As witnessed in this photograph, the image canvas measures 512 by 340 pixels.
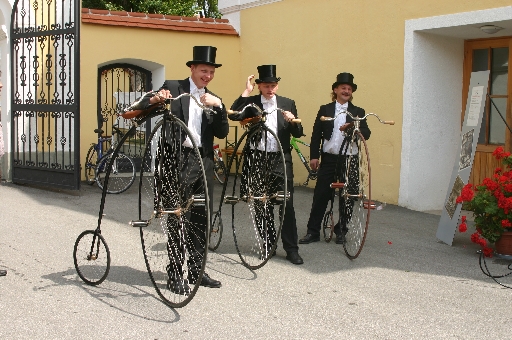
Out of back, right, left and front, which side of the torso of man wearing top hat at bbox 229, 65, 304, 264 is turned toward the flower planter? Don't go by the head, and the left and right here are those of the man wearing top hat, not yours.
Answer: left

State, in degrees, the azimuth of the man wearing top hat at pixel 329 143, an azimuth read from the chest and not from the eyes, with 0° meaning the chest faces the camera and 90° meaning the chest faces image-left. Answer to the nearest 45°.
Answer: approximately 0°

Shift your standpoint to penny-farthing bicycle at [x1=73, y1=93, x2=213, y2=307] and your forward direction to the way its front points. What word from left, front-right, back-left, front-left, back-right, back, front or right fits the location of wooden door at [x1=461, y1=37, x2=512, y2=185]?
left

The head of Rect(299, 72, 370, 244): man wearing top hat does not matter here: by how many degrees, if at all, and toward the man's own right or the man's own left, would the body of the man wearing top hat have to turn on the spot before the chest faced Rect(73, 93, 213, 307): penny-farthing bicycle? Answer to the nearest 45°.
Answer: approximately 45° to the man's own right

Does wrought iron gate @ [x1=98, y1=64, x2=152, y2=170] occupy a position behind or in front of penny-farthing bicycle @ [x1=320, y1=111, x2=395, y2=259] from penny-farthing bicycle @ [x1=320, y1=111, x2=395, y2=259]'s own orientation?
behind

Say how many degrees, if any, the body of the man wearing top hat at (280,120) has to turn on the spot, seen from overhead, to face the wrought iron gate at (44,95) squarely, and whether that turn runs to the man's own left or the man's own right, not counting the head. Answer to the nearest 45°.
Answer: approximately 135° to the man's own right

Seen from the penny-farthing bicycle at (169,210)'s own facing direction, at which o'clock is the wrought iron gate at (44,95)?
The wrought iron gate is roughly at 7 o'clock from the penny-farthing bicycle.

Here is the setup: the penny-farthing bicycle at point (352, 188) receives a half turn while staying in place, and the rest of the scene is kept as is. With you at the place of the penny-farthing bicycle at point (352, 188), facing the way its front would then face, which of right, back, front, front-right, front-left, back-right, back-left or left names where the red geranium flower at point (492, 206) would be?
back-right

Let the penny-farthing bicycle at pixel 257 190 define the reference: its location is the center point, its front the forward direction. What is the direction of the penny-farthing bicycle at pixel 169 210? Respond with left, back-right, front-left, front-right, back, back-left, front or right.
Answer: right
